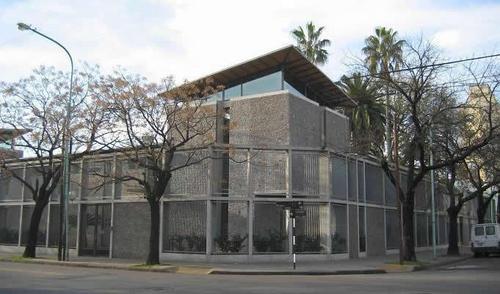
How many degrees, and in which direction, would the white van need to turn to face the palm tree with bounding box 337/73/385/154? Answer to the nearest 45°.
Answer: approximately 45° to its left
